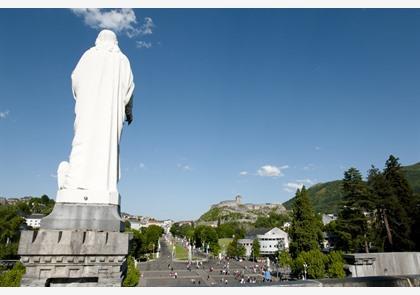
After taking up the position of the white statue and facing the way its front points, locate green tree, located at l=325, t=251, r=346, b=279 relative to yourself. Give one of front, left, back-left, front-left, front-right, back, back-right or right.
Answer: front-right

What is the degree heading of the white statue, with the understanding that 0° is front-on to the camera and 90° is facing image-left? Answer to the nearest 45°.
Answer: approximately 180°

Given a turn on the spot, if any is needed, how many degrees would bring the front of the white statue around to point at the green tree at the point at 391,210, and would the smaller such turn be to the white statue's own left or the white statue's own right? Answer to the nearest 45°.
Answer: approximately 45° to the white statue's own right

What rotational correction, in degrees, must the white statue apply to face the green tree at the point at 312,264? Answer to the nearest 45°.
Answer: approximately 45° to its right

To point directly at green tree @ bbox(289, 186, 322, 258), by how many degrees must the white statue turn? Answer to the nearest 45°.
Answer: approximately 45° to its right

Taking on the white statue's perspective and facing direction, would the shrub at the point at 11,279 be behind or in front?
in front

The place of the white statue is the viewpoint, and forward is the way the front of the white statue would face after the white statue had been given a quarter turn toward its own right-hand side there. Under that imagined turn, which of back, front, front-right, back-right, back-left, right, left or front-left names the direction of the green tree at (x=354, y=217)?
front-left
